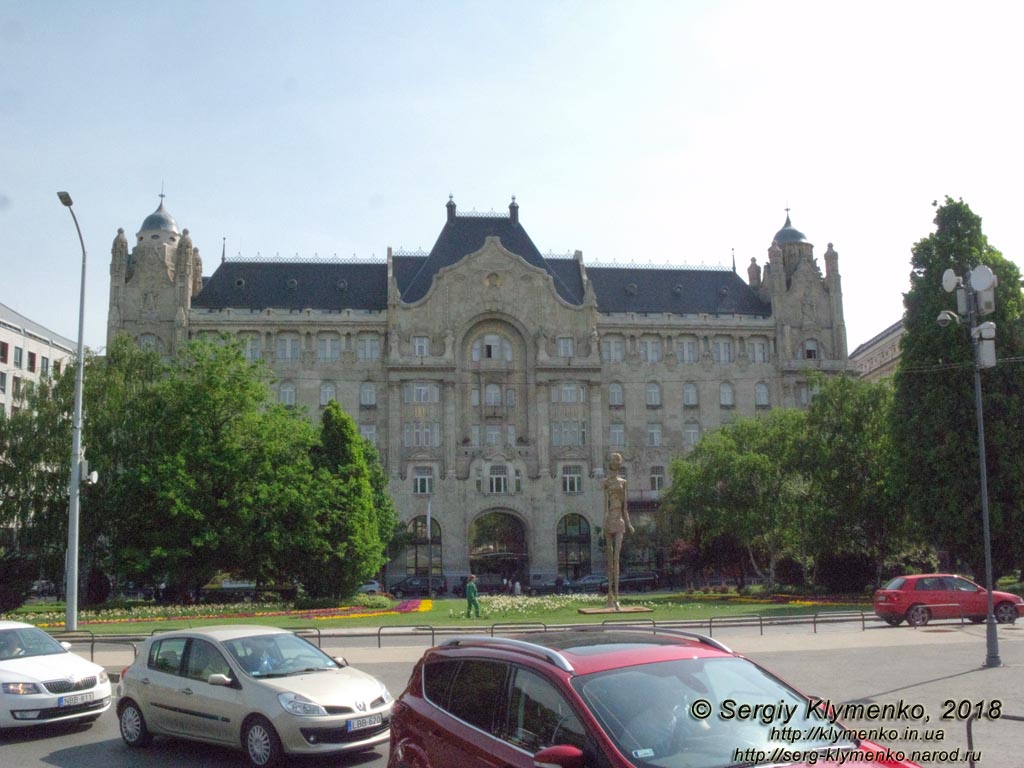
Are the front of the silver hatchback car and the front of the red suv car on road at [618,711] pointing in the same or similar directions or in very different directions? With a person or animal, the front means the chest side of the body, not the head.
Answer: same or similar directions

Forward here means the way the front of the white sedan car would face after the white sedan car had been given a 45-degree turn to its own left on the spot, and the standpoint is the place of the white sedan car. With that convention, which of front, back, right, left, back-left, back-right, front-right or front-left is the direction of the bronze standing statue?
front-left

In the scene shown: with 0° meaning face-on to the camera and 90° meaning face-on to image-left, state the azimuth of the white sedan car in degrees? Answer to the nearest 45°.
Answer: approximately 315°

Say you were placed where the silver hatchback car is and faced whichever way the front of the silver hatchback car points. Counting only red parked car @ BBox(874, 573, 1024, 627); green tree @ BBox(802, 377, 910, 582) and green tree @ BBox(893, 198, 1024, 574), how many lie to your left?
3

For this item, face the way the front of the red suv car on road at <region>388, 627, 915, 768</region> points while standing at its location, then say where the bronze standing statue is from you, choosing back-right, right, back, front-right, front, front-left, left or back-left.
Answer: back-left

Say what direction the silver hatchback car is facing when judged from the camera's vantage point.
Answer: facing the viewer and to the right of the viewer

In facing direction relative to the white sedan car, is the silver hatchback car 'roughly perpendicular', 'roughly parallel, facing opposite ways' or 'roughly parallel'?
roughly parallel

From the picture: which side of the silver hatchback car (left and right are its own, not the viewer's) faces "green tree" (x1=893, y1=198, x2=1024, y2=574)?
left

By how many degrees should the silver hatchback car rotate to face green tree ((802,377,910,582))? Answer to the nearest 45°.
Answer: approximately 90° to its left

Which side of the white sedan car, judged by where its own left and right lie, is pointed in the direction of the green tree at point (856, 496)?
left

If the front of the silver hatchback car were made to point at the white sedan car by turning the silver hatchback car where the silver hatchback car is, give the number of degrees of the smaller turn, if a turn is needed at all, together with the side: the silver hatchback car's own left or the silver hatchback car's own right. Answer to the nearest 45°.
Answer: approximately 180°
